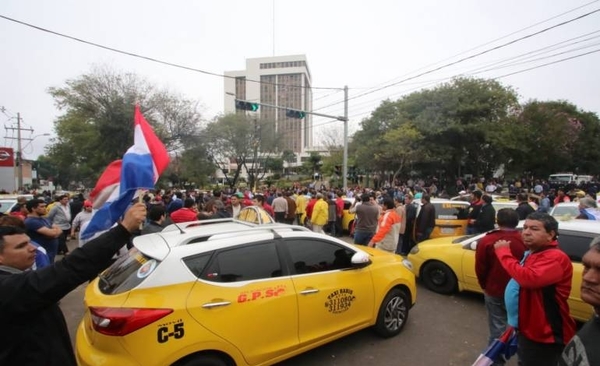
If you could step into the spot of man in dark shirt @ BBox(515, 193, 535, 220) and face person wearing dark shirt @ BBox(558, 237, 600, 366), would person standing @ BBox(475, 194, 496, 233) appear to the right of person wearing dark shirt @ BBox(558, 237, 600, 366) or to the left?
right

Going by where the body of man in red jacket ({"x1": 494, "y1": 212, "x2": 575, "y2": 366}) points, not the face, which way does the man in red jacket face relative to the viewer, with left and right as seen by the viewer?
facing to the left of the viewer
